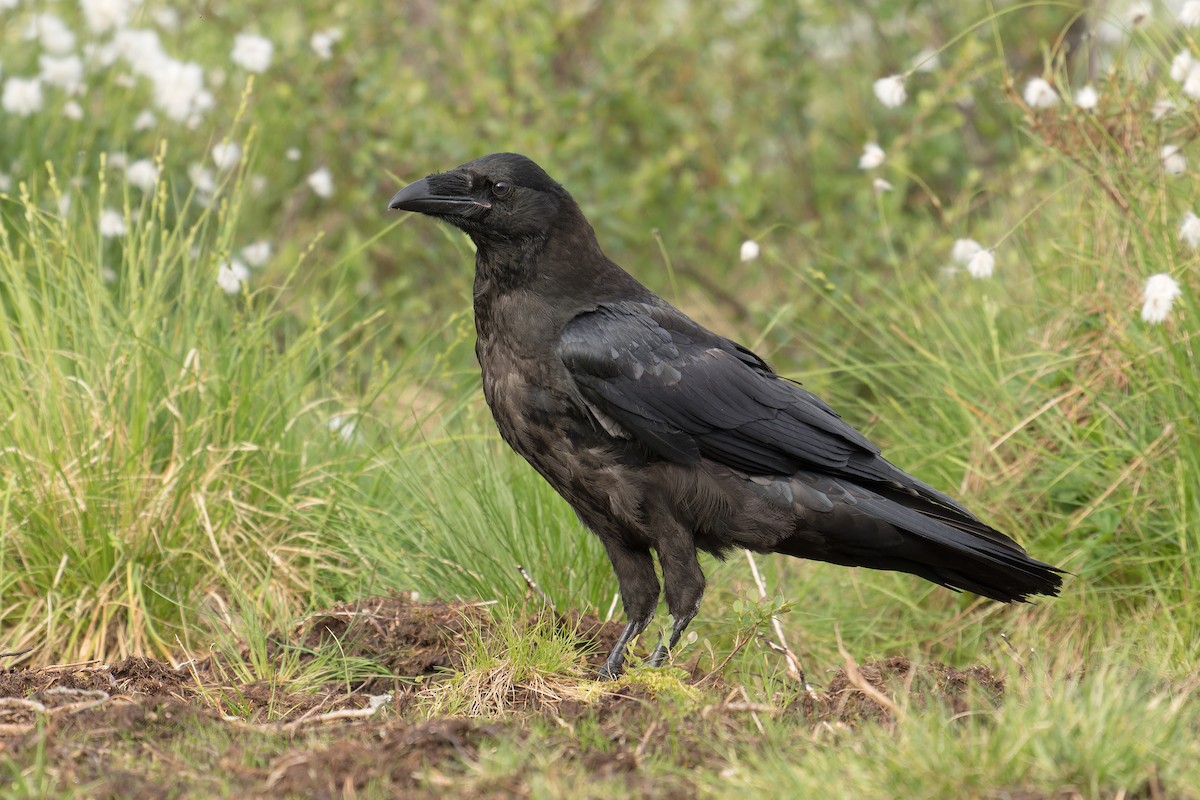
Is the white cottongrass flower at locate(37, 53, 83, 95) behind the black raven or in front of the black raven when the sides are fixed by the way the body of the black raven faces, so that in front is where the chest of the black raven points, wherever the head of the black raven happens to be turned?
in front

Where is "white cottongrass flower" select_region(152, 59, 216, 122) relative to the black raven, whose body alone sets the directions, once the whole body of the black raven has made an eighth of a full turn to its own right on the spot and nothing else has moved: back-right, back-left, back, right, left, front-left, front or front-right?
front

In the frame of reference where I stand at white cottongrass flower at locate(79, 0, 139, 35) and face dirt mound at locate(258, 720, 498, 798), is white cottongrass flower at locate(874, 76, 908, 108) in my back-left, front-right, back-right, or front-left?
front-left

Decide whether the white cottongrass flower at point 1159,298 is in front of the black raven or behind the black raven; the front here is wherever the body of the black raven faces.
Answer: behind

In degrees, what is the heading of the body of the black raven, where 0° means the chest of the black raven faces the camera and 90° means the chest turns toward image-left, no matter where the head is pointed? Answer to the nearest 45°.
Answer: approximately 90°

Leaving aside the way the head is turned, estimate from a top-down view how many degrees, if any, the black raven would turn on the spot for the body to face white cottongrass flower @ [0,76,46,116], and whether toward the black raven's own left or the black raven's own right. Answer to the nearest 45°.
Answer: approximately 45° to the black raven's own right

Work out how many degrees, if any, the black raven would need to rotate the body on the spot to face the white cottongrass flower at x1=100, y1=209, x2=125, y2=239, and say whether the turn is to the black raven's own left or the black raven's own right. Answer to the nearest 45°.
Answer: approximately 45° to the black raven's own right

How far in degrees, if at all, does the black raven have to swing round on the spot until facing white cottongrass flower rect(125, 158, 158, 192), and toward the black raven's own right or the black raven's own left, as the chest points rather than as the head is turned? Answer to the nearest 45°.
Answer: approximately 45° to the black raven's own right

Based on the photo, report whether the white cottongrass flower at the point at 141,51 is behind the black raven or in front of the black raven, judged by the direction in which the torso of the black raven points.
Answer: in front
